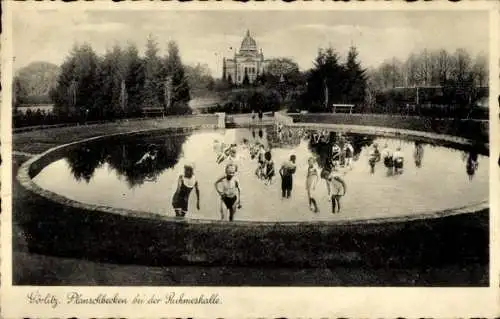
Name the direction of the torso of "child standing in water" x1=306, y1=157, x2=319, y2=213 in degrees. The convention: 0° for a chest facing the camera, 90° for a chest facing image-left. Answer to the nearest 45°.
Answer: approximately 45°

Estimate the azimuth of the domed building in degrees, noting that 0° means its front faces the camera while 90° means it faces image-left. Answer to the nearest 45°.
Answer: approximately 0°

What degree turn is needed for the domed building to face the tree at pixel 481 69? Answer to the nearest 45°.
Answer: approximately 90° to its left

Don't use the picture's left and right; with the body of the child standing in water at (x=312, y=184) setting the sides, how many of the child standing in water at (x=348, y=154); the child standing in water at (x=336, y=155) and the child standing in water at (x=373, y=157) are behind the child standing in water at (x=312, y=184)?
3
